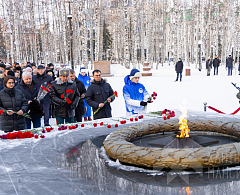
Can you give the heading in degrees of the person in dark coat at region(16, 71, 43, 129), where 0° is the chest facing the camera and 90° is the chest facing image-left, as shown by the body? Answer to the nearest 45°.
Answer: approximately 0°

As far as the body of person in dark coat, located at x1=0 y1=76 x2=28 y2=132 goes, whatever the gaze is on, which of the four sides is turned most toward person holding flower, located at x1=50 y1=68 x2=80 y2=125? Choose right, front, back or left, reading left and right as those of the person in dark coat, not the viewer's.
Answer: left

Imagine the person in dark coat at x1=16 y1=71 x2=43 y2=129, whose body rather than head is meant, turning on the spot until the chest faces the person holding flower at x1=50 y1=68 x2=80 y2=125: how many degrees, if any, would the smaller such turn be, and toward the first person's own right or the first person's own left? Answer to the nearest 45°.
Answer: approximately 45° to the first person's own left

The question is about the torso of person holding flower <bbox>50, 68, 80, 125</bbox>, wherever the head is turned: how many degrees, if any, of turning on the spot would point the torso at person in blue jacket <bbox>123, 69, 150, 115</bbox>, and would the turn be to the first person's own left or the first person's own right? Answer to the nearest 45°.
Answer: approximately 90° to the first person's own left
